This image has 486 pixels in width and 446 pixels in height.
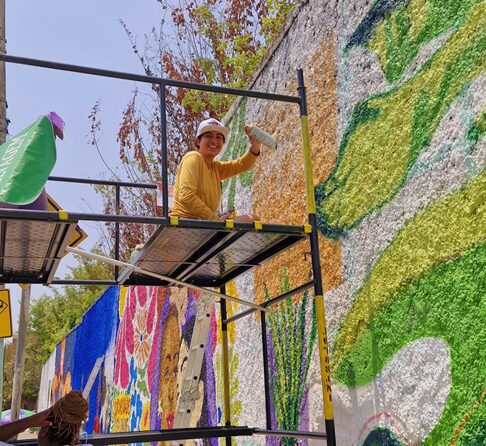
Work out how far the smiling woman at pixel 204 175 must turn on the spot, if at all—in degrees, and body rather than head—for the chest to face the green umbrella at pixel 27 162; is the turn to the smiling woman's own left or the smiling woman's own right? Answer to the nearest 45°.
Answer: approximately 90° to the smiling woman's own right

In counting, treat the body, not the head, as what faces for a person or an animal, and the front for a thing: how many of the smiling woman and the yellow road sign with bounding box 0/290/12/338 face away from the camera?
0
